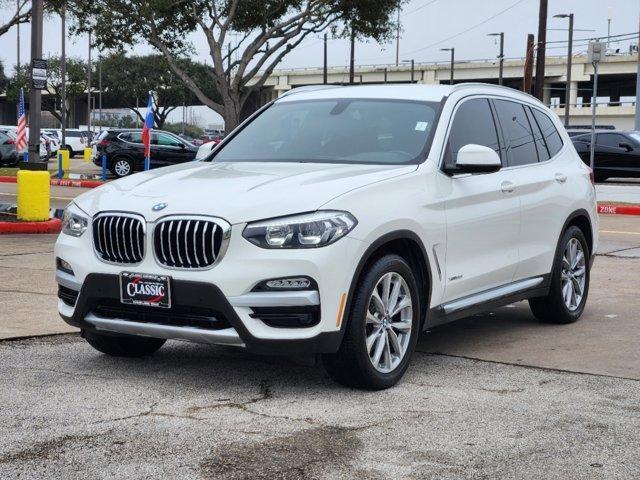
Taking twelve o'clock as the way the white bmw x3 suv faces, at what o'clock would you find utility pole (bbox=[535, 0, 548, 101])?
The utility pole is roughly at 5 o'clock from the white bmw x3 suv.

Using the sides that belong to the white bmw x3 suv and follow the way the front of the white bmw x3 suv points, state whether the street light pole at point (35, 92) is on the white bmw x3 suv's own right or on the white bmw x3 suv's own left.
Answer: on the white bmw x3 suv's own right

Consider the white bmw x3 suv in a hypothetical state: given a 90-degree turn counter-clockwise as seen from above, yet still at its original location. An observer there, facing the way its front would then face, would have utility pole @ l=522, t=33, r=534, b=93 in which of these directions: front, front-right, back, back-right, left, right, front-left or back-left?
back-left
